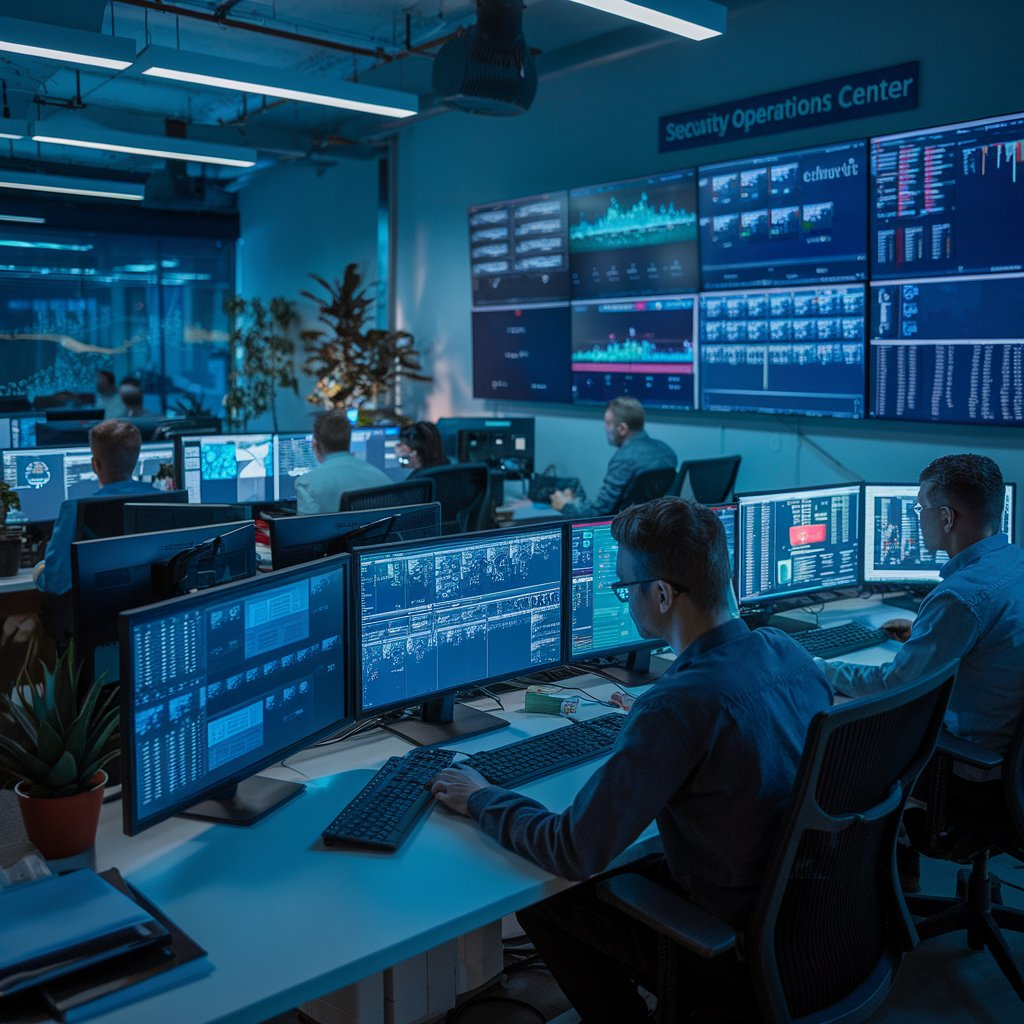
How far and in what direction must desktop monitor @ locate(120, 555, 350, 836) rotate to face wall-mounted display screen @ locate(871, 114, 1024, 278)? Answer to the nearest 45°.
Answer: approximately 90° to its left

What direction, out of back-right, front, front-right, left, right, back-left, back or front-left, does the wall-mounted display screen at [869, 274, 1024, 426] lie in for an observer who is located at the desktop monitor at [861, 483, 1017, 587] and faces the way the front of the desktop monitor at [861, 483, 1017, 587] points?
back

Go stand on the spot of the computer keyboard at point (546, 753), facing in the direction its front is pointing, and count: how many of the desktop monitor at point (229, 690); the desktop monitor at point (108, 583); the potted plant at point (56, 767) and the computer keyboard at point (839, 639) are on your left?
1

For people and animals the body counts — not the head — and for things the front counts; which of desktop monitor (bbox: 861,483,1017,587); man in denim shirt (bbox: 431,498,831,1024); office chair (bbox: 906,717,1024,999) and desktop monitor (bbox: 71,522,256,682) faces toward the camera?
desktop monitor (bbox: 861,483,1017,587)

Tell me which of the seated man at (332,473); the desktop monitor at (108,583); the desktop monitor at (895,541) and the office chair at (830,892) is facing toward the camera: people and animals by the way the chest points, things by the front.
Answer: the desktop monitor at (895,541)

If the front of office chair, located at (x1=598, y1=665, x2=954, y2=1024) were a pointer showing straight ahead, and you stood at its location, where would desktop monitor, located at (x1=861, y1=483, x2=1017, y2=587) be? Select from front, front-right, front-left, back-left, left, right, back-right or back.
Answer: front-right

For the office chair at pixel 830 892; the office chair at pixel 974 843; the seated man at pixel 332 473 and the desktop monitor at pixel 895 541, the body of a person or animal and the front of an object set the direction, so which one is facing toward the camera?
the desktop monitor

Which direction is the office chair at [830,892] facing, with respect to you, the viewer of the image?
facing away from the viewer and to the left of the viewer

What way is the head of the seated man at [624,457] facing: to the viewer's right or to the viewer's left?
to the viewer's left

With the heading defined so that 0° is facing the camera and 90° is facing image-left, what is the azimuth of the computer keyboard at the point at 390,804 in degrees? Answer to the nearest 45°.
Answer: approximately 315°

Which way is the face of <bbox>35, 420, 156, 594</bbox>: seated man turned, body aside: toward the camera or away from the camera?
away from the camera

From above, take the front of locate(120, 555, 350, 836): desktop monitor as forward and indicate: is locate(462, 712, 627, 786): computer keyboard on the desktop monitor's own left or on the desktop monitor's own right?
on the desktop monitor's own left

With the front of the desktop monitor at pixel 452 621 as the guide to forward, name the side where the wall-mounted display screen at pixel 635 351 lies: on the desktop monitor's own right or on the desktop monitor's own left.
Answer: on the desktop monitor's own left

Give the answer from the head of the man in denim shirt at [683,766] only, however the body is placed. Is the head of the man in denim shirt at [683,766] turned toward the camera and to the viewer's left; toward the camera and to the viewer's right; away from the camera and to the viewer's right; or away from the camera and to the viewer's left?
away from the camera and to the viewer's left

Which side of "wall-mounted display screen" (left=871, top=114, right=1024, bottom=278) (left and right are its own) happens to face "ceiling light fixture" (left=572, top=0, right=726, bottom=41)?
front
